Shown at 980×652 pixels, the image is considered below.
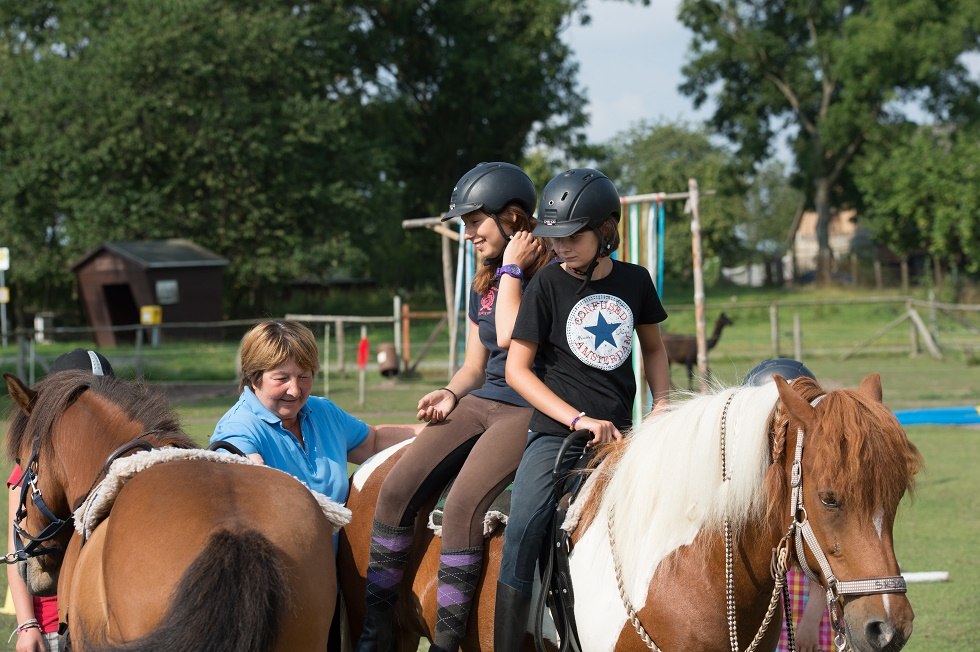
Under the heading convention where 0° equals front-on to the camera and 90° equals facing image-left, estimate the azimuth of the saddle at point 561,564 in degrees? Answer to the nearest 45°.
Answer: approximately 315°

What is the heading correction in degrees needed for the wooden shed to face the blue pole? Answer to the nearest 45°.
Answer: approximately 45° to its left

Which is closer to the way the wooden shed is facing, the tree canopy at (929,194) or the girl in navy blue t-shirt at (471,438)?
the girl in navy blue t-shirt

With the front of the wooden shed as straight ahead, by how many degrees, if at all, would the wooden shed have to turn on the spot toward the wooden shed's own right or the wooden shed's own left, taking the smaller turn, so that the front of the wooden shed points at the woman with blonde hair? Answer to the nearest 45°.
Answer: approximately 45° to the wooden shed's own left

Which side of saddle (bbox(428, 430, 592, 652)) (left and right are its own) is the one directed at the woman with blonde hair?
back

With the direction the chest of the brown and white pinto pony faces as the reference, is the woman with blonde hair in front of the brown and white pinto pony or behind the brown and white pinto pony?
behind

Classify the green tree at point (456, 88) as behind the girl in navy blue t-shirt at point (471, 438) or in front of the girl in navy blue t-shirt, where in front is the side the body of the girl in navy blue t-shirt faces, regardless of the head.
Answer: behind

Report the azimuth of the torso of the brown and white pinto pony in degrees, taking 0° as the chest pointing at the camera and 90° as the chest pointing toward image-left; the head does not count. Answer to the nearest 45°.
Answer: approximately 315°

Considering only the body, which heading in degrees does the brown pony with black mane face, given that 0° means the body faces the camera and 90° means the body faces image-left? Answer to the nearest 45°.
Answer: approximately 135°

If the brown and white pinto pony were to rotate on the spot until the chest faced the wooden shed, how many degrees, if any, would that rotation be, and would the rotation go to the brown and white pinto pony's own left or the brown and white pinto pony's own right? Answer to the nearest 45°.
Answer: approximately 180°
